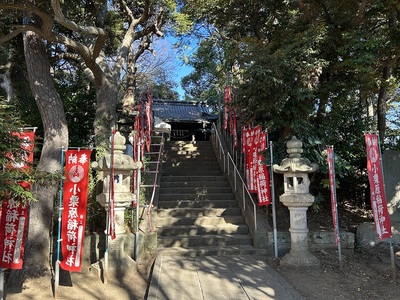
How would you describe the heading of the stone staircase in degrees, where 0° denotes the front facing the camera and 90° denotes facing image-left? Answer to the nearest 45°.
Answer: approximately 0°

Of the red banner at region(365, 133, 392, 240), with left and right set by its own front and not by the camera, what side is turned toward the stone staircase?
right

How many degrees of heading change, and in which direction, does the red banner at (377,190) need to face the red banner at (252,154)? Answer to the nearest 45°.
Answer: approximately 90° to its right

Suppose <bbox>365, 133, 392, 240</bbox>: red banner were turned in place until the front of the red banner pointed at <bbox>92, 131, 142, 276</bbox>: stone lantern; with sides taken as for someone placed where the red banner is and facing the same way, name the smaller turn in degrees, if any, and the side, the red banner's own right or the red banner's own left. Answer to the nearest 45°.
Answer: approximately 45° to the red banner's own right

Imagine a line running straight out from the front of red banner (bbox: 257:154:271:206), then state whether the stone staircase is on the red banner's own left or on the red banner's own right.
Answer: on the red banner's own right

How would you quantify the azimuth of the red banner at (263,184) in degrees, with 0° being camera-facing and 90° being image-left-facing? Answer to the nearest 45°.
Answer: approximately 0°

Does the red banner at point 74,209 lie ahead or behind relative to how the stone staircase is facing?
ahead

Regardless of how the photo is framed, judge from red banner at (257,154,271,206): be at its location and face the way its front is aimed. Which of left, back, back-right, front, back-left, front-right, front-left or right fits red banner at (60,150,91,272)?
front-right

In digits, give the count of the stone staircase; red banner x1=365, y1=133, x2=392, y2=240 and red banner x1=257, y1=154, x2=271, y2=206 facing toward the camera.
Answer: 3
